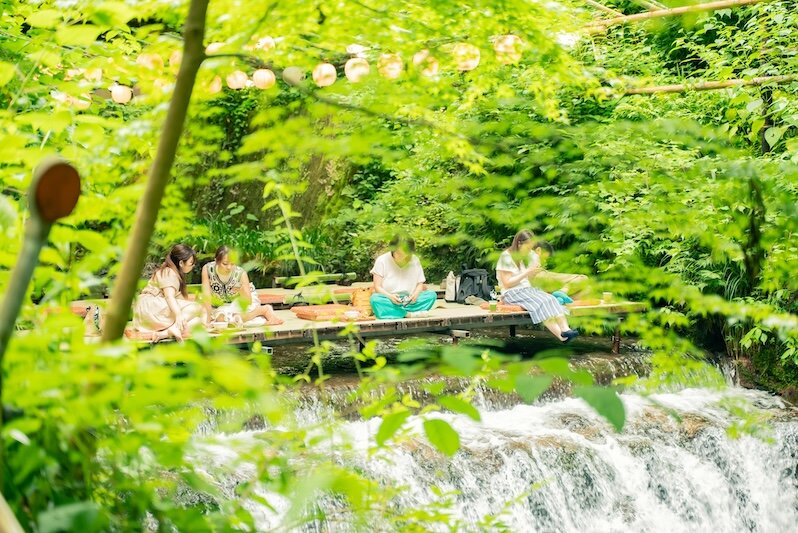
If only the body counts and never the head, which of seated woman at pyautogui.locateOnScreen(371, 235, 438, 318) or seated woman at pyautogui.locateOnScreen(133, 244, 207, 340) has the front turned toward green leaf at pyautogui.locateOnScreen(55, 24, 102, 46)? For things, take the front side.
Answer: seated woman at pyautogui.locateOnScreen(371, 235, 438, 318)

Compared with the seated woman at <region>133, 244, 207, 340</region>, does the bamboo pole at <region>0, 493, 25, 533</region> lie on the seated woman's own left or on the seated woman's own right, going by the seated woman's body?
on the seated woman's own right

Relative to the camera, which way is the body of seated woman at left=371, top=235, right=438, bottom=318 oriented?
toward the camera

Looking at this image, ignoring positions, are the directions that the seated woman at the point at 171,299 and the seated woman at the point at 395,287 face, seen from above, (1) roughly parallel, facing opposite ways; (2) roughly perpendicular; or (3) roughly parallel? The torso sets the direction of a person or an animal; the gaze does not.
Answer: roughly perpendicular

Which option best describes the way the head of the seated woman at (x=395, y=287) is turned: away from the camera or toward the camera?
toward the camera

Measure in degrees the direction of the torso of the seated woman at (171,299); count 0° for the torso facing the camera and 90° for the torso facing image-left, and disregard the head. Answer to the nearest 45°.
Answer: approximately 270°
